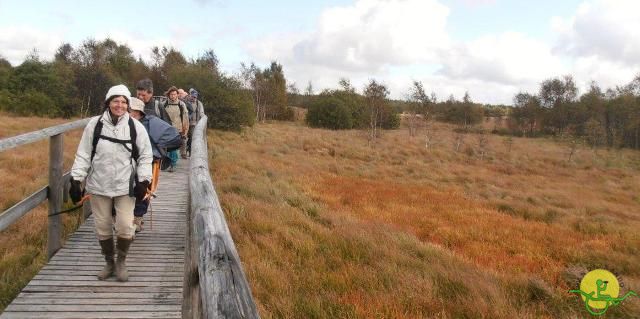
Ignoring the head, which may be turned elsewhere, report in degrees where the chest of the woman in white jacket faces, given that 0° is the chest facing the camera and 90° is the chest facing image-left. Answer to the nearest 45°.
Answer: approximately 0°

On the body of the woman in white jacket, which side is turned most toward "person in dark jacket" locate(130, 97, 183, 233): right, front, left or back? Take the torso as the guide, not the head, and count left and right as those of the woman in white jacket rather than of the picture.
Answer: back
